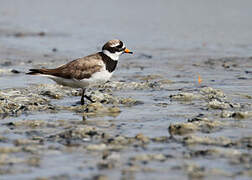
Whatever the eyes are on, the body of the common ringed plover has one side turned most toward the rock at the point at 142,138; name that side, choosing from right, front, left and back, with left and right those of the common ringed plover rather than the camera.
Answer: right

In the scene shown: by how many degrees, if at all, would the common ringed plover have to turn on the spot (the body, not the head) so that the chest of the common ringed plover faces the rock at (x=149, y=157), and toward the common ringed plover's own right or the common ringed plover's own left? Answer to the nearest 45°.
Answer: approximately 90° to the common ringed plover's own right

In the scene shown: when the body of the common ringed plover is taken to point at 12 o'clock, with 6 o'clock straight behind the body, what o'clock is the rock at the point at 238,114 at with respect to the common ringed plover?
The rock is roughly at 1 o'clock from the common ringed plover.

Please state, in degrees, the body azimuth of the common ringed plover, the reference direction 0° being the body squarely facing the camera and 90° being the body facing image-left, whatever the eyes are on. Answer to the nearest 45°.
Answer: approximately 270°

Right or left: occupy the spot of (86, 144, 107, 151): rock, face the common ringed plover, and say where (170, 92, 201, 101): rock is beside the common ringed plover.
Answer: right

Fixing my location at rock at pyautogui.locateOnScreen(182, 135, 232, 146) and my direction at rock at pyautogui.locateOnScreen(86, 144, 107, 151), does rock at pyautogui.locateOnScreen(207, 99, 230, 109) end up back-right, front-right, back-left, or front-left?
back-right

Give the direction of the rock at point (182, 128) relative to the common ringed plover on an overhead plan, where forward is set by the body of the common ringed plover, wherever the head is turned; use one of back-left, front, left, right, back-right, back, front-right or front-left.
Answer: front-right

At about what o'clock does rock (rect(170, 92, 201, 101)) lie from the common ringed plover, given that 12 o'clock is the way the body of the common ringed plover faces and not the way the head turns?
The rock is roughly at 12 o'clock from the common ringed plover.

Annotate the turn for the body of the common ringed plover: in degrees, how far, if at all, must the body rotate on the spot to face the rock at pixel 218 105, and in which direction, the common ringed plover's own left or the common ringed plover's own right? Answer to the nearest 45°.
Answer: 0° — it already faces it

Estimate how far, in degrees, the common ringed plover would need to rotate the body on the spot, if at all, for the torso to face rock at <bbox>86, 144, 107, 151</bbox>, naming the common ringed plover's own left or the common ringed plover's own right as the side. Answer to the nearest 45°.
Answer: approximately 90° to the common ringed plover's own right
